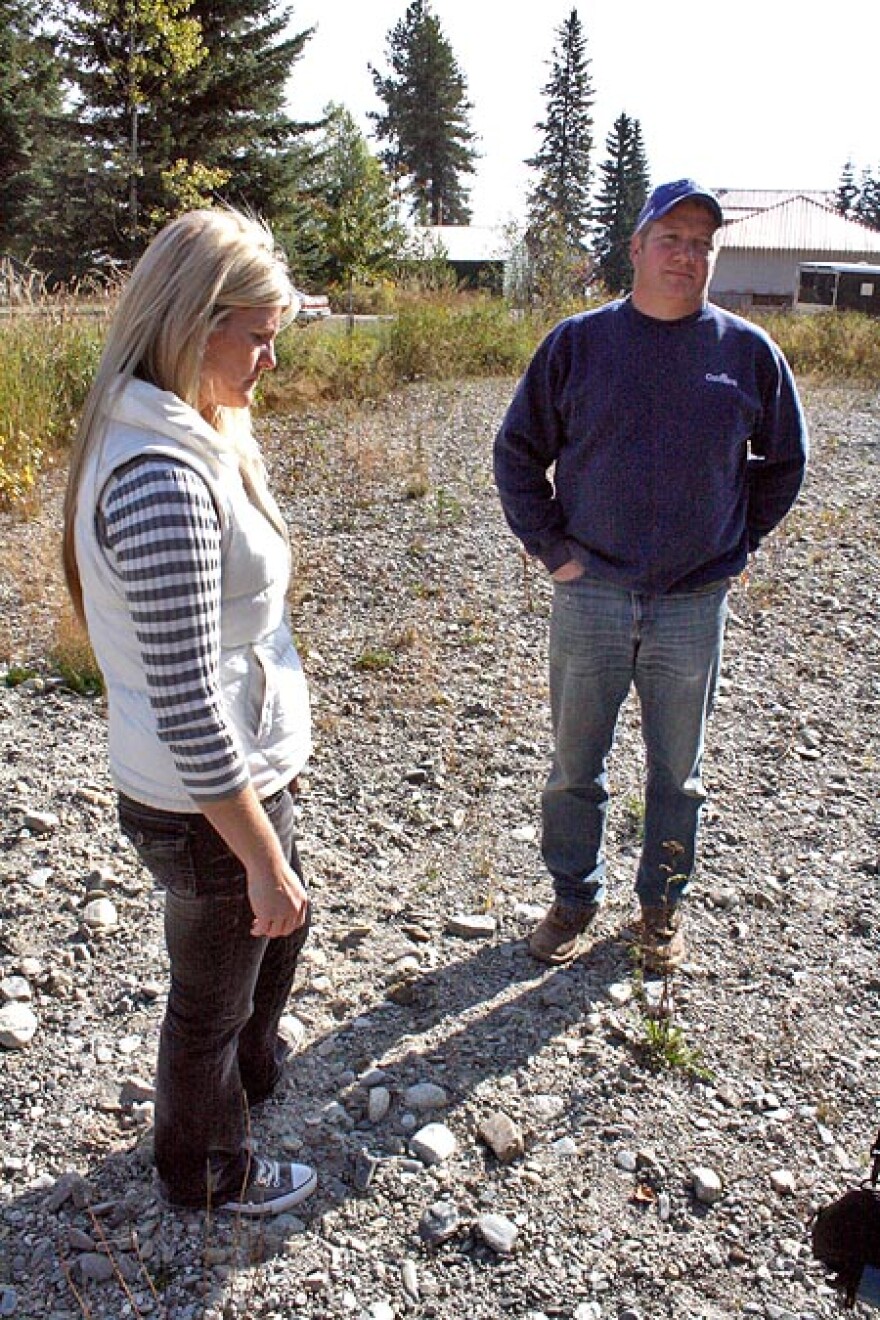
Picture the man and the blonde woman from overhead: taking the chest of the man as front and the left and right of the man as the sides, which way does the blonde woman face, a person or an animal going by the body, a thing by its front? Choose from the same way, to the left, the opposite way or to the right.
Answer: to the left

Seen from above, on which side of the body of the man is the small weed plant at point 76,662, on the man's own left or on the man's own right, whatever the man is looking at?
on the man's own right

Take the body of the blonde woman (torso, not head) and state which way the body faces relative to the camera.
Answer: to the viewer's right

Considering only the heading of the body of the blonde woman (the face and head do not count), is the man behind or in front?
in front

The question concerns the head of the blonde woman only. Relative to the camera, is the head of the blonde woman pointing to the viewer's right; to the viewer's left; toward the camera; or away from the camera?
to the viewer's right

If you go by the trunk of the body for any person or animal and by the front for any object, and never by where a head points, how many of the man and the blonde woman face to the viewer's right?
1

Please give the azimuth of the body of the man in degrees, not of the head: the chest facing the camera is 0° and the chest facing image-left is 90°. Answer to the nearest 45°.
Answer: approximately 0°

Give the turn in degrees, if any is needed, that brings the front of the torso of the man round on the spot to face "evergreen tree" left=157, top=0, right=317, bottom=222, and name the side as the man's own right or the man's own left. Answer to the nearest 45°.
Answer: approximately 180°

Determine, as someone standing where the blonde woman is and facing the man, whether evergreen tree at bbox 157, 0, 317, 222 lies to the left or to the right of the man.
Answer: left
